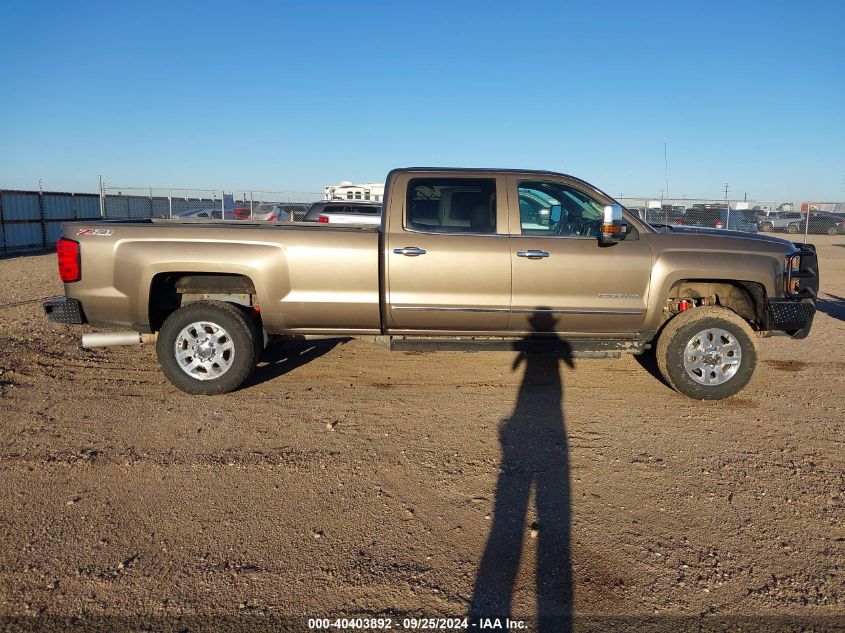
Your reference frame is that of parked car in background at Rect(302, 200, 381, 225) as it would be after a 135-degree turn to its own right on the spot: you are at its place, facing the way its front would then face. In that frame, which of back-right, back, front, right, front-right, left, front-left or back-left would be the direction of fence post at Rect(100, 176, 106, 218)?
back-right

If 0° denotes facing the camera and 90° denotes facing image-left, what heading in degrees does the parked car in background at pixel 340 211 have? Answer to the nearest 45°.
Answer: approximately 225°

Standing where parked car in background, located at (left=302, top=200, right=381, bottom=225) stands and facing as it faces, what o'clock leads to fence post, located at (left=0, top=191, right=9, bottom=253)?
The fence post is roughly at 8 o'clock from the parked car in background.

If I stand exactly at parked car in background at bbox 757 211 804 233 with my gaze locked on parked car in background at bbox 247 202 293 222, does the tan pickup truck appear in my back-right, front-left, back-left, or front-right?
front-left

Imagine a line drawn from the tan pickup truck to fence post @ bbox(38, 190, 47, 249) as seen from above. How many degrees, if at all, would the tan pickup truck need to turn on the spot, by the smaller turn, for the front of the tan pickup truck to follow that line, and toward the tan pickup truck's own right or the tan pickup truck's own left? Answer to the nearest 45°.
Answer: approximately 135° to the tan pickup truck's own left

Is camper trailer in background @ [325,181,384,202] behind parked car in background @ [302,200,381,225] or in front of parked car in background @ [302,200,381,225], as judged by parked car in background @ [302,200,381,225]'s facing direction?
in front

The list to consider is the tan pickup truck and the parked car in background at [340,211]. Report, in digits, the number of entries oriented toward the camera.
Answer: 0

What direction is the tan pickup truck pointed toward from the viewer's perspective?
to the viewer's right

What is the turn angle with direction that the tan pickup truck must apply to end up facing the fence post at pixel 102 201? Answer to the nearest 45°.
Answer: approximately 135° to its left

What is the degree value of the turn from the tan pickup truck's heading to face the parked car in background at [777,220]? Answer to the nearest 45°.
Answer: approximately 45° to its left

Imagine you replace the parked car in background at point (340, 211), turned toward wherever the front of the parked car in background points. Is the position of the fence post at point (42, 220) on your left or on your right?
on your left

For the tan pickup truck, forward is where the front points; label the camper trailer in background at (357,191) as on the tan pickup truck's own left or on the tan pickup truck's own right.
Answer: on the tan pickup truck's own left
